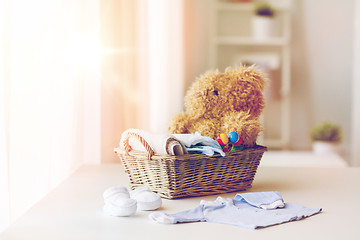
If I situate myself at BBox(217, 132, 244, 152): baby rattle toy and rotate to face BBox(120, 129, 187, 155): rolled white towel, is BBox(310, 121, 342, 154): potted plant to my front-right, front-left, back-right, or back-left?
back-right

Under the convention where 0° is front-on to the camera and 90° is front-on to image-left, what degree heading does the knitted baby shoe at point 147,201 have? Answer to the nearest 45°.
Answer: approximately 315°

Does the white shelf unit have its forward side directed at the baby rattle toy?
yes
